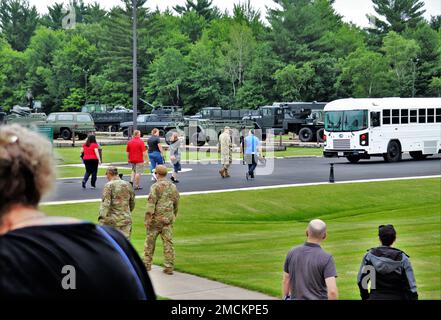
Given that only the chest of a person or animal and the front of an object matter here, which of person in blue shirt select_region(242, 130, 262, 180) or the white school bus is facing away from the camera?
the person in blue shirt

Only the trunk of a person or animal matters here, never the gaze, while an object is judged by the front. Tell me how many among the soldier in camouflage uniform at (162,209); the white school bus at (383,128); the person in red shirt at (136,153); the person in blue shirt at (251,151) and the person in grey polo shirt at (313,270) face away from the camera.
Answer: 4

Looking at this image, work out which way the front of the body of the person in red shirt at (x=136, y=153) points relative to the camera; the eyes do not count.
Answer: away from the camera

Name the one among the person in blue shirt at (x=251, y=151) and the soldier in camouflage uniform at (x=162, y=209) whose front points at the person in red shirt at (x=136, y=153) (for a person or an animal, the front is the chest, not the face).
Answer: the soldier in camouflage uniform

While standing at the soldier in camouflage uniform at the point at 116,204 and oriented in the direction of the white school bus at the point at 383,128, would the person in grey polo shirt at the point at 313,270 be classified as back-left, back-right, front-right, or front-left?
back-right

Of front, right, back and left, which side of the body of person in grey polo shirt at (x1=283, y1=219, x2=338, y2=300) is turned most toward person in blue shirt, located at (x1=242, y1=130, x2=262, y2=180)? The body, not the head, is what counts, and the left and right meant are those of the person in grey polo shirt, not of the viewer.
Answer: front

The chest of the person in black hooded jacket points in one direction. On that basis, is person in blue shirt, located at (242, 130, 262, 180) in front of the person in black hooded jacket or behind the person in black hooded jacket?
in front

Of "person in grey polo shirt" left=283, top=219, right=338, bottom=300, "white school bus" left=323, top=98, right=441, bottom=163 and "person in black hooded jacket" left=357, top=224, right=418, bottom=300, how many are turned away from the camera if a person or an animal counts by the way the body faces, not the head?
2

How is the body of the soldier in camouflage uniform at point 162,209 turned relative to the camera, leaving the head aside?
away from the camera

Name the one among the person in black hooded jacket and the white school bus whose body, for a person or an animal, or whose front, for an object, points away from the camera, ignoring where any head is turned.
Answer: the person in black hooded jacket

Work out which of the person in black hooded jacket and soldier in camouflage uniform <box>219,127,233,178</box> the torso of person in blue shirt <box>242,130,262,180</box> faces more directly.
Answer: the soldier in camouflage uniform

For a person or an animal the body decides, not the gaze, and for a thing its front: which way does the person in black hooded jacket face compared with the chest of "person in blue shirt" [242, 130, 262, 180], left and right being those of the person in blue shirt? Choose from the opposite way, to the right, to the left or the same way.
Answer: the same way

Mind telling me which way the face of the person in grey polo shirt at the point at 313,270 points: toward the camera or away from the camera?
away from the camera

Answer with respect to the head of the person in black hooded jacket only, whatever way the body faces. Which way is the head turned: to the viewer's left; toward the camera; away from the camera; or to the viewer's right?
away from the camera

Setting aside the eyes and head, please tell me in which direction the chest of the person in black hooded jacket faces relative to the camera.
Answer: away from the camera

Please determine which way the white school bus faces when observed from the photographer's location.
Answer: facing the viewer and to the left of the viewer

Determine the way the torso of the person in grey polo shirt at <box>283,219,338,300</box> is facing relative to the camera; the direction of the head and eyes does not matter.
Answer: away from the camera

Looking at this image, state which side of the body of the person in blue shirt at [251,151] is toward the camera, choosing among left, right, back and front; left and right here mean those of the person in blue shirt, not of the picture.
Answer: back
